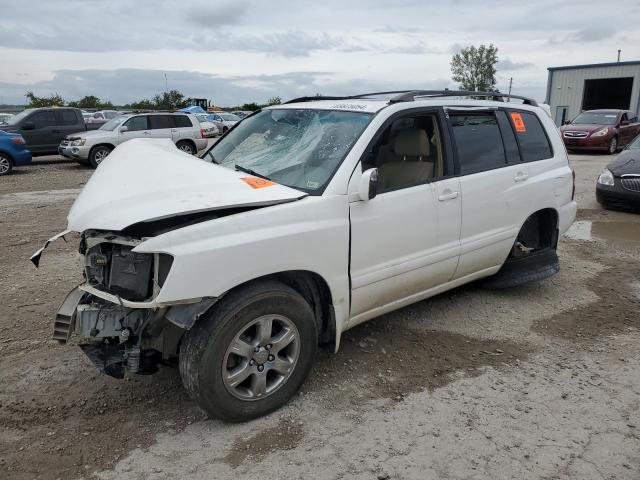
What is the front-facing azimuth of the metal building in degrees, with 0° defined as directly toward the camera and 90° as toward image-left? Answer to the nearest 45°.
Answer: approximately 0°

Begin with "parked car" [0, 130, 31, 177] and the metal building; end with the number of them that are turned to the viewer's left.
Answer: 1

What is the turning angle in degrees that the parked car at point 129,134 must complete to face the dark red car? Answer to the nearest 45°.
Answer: approximately 135° to its left

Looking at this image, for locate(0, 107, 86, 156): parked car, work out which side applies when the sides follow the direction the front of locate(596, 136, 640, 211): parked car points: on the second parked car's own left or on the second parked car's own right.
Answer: on the second parked car's own right

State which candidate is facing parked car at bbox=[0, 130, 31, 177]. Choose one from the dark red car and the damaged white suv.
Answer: the dark red car

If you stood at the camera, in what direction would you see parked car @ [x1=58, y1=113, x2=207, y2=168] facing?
facing the viewer and to the left of the viewer

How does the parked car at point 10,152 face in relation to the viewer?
to the viewer's left

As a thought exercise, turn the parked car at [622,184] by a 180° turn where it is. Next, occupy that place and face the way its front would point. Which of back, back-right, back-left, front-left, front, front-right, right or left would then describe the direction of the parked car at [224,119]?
left

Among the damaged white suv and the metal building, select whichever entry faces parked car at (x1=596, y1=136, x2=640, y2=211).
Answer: the metal building

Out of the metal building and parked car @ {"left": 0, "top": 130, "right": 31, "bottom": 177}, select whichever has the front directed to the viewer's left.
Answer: the parked car

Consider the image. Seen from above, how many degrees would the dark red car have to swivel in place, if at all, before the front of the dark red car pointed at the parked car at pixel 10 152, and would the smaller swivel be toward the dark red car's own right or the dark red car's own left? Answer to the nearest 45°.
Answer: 0° — it already faces it

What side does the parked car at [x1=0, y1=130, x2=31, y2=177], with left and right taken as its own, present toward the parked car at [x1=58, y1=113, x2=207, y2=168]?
back

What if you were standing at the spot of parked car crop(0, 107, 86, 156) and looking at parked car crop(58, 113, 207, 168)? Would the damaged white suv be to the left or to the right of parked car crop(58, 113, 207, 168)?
right
